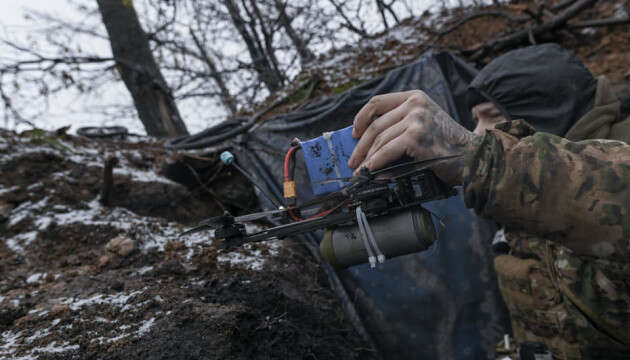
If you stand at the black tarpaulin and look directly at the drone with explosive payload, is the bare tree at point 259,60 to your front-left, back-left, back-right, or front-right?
back-right

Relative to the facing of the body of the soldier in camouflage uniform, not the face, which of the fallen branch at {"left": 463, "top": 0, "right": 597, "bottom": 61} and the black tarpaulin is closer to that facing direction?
the black tarpaulin

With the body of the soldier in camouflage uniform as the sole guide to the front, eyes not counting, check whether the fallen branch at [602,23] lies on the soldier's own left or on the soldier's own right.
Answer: on the soldier's own right

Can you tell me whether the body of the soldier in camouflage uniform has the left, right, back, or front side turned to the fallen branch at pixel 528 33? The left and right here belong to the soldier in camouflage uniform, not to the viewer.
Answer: right

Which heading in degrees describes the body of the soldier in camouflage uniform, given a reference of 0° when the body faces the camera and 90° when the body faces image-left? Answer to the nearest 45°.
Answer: approximately 90°

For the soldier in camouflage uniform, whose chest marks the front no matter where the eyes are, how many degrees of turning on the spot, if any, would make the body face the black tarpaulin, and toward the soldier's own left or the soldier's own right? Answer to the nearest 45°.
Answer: approximately 45° to the soldier's own right
